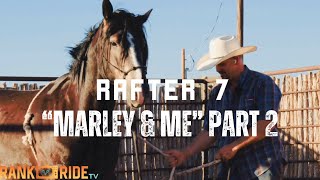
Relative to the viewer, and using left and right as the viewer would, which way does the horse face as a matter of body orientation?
facing the viewer and to the right of the viewer

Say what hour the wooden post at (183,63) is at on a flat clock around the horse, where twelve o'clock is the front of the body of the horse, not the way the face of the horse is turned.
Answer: The wooden post is roughly at 8 o'clock from the horse.

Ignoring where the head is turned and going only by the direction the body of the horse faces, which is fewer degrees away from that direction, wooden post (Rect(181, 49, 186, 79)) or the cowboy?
the cowboy

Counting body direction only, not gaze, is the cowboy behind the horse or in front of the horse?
in front
